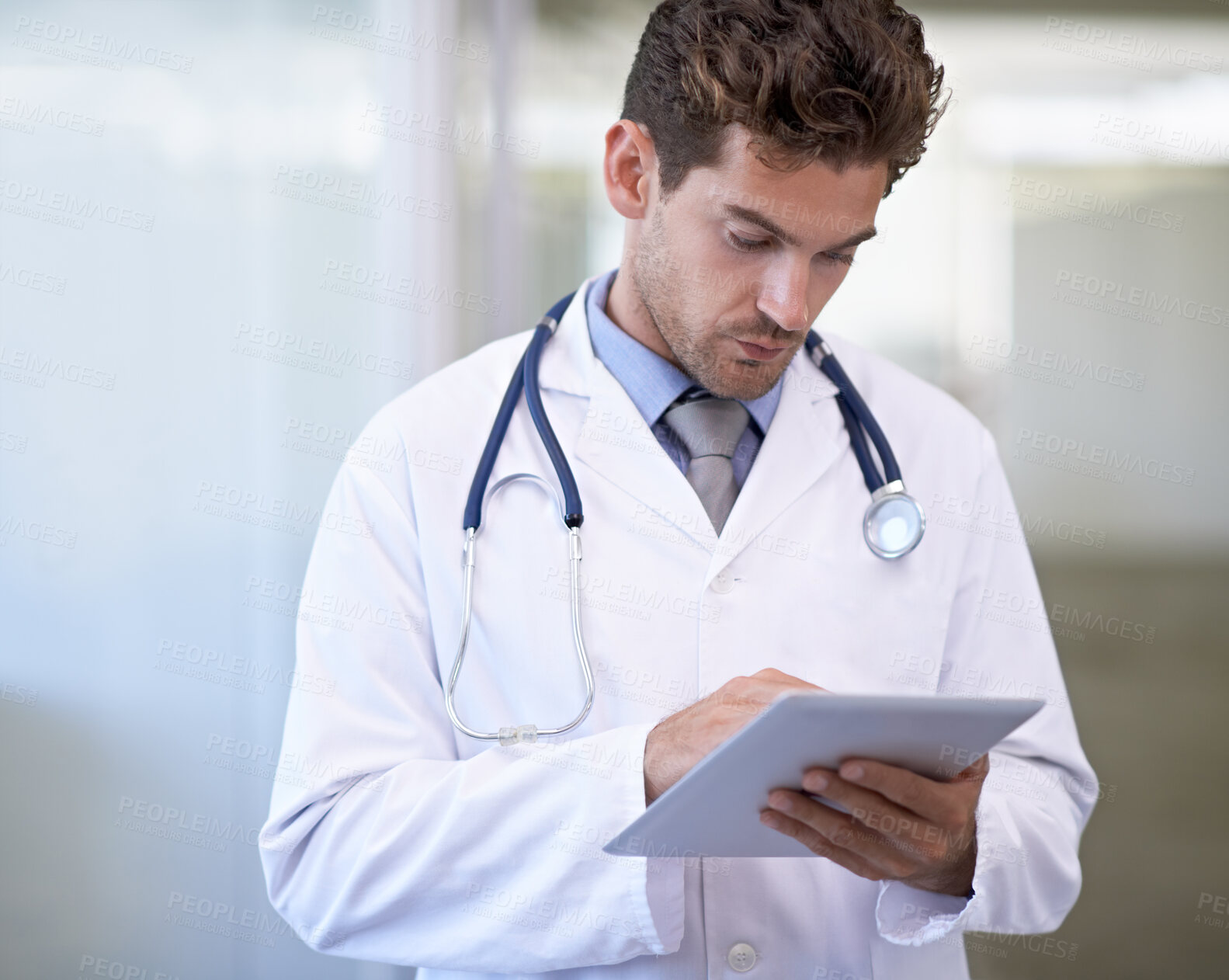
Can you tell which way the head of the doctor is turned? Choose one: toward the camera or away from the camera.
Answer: toward the camera

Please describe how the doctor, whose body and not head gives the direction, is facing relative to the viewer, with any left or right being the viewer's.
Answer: facing the viewer
